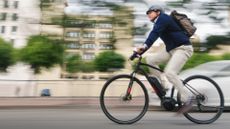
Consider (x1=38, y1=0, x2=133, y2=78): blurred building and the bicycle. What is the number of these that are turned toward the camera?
1

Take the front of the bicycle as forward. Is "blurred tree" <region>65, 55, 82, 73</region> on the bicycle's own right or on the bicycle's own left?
on the bicycle's own right

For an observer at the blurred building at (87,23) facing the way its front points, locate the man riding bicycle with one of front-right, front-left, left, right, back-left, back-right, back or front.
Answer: front

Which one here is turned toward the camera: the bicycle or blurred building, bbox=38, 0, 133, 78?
the blurred building

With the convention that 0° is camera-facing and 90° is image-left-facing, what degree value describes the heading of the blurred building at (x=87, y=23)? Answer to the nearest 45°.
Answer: approximately 0°

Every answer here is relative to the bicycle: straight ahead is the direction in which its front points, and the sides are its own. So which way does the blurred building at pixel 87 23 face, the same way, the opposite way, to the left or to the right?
to the left

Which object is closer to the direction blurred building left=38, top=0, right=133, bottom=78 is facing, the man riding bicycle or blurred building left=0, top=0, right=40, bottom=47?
the man riding bicycle

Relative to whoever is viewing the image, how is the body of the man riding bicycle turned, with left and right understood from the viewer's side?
facing to the left of the viewer

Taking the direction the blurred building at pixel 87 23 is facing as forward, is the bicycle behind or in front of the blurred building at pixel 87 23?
in front

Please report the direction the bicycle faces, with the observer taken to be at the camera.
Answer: facing to the left of the viewer

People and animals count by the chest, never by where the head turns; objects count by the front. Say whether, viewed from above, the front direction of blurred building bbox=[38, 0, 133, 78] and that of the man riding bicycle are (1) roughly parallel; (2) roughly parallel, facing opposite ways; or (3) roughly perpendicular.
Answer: roughly perpendicular
